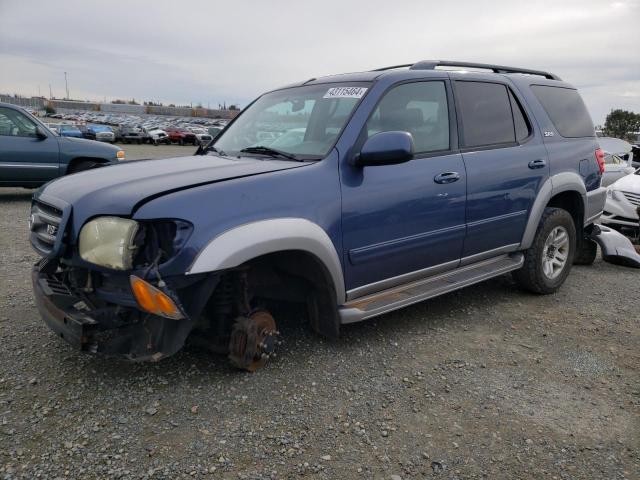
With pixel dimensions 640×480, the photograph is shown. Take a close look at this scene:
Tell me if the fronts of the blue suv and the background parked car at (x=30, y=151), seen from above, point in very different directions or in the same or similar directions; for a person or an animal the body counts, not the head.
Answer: very different directions

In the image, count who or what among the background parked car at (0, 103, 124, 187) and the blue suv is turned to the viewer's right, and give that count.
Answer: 1

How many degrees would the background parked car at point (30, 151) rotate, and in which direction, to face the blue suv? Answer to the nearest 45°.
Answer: approximately 90° to its right

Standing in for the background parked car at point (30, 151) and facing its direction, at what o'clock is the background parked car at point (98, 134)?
the background parked car at point (98, 134) is roughly at 9 o'clock from the background parked car at point (30, 151).

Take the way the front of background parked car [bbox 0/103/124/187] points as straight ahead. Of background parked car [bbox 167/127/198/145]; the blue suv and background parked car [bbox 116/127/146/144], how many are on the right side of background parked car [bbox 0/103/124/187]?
1

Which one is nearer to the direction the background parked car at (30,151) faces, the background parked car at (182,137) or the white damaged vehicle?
the white damaged vehicle

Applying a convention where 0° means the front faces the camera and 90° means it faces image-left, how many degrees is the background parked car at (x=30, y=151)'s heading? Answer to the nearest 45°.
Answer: approximately 270°

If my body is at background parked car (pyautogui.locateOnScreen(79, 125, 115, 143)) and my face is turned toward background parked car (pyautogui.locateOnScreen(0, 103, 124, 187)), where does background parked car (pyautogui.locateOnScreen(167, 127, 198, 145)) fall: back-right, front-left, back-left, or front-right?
front-left

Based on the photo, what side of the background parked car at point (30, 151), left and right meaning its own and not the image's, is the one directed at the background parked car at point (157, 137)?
left

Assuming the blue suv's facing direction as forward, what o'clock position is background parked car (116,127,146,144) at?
The background parked car is roughly at 4 o'clock from the blue suv.

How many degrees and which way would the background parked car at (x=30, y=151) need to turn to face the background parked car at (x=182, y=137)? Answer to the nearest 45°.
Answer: approximately 90° to its left

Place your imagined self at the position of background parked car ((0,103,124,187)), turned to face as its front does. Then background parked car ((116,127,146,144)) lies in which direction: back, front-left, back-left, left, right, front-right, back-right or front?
left

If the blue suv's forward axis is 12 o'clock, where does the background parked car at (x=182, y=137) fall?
The background parked car is roughly at 4 o'clock from the blue suv.
